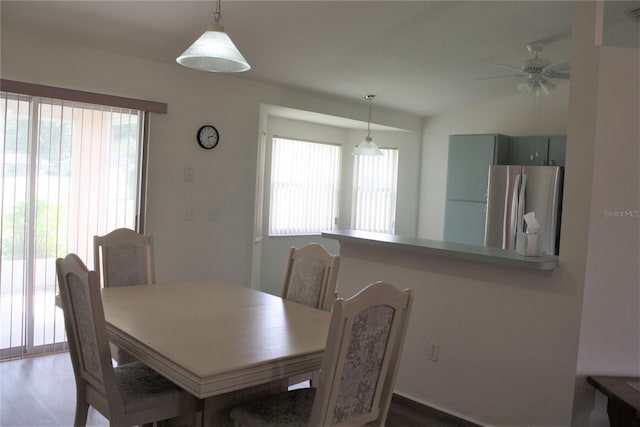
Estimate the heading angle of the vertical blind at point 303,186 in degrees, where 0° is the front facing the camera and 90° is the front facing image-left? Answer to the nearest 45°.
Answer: approximately 315°

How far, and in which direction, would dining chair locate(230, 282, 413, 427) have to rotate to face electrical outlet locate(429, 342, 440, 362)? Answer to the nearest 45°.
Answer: approximately 90° to its right

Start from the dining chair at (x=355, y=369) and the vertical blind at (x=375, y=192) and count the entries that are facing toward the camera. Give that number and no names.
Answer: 1

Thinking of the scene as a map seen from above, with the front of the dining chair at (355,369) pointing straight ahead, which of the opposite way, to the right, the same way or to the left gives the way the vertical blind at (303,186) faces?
the opposite way

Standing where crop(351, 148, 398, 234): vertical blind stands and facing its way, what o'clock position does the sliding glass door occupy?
The sliding glass door is roughly at 1 o'clock from the vertical blind.

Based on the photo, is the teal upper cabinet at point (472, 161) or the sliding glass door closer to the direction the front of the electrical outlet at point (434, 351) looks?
the sliding glass door

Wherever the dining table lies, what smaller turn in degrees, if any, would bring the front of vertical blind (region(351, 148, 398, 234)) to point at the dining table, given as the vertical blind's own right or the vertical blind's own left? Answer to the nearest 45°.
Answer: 0° — it already faces it

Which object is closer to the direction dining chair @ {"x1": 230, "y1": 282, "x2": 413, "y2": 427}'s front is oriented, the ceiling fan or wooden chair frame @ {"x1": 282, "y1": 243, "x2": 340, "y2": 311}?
the wooden chair frame

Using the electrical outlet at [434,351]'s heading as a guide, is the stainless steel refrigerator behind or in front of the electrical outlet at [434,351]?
behind

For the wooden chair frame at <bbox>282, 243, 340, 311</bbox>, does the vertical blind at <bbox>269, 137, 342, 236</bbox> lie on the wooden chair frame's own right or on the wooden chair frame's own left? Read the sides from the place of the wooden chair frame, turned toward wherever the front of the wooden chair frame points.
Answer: on the wooden chair frame's own right

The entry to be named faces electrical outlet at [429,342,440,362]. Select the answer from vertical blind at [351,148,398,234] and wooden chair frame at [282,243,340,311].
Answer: the vertical blind

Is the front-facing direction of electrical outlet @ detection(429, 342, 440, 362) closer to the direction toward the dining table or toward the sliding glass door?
the dining table
